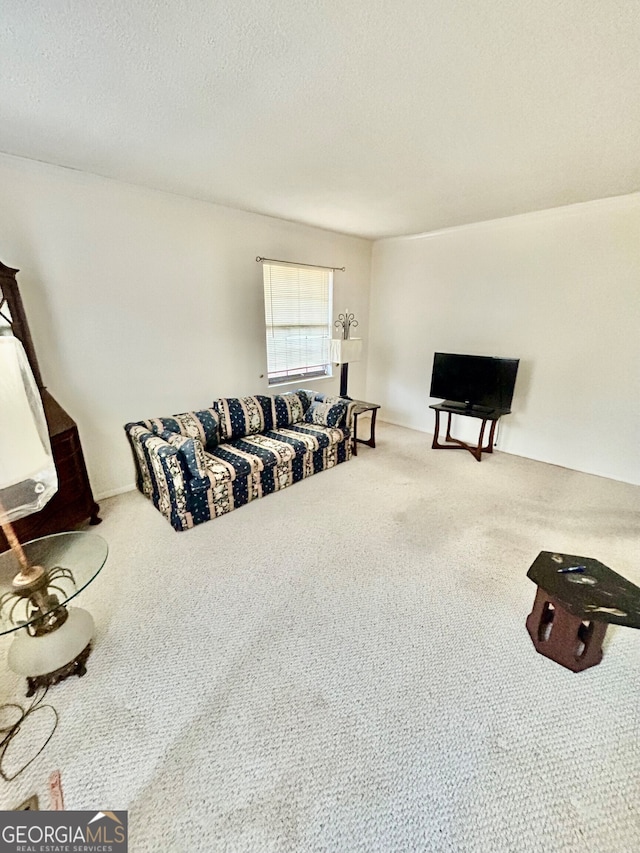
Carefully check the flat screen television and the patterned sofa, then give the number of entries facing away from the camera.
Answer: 0

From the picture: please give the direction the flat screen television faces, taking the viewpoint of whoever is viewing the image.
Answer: facing the viewer and to the left of the viewer

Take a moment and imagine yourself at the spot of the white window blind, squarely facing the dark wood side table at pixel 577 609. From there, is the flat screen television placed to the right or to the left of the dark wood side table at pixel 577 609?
left

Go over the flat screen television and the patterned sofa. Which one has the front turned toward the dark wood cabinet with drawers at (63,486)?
the flat screen television

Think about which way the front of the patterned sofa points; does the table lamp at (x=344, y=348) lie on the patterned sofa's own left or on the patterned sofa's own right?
on the patterned sofa's own left

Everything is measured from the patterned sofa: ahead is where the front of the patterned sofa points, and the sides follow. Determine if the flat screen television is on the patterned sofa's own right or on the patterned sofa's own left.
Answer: on the patterned sofa's own left

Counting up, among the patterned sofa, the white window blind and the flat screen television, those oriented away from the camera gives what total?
0

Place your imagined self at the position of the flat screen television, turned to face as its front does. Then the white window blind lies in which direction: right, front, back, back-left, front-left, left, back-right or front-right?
front-right

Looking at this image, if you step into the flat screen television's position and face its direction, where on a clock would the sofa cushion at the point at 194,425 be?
The sofa cushion is roughly at 12 o'clock from the flat screen television.

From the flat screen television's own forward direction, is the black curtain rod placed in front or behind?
in front

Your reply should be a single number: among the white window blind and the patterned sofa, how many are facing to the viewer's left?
0

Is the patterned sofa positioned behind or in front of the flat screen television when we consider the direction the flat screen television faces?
in front

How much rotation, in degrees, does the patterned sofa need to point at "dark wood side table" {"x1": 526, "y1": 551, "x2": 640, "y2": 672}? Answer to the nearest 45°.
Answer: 0° — it already faces it

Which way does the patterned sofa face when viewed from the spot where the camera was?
facing the viewer and to the right of the viewer
